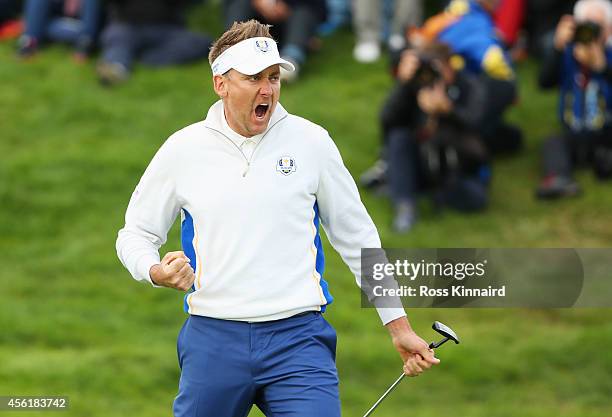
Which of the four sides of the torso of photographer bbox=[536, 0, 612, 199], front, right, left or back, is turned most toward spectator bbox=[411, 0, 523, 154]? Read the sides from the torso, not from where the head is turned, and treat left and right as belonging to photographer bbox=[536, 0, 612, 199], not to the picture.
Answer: right

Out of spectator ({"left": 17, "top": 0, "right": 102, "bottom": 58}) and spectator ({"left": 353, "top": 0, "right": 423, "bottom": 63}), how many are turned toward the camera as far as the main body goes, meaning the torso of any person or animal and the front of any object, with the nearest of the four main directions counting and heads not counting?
2

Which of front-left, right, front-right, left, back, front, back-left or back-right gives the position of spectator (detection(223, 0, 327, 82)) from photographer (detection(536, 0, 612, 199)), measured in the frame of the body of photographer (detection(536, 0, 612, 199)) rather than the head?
right

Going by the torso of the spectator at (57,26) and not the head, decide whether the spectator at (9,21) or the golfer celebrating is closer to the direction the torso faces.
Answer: the golfer celebrating

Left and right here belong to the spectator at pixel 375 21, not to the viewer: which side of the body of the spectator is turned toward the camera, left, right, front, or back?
front

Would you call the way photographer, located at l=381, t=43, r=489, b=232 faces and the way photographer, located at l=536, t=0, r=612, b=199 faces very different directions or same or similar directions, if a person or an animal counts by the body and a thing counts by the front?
same or similar directions

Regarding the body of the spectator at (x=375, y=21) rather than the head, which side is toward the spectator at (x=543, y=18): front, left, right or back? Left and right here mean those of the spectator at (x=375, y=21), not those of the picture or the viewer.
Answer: left

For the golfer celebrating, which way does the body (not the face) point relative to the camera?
toward the camera

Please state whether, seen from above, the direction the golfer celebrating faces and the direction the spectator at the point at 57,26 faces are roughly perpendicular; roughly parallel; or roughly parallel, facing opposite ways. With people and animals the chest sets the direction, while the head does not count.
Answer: roughly parallel

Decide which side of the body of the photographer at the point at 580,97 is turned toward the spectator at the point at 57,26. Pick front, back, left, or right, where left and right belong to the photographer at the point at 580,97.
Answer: right

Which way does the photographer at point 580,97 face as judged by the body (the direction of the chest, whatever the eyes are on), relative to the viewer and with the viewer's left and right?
facing the viewer

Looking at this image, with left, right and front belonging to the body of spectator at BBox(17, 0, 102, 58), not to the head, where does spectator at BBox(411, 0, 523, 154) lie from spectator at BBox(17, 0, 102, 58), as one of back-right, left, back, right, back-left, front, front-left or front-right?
front-left

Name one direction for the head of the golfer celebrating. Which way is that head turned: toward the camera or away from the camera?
toward the camera
